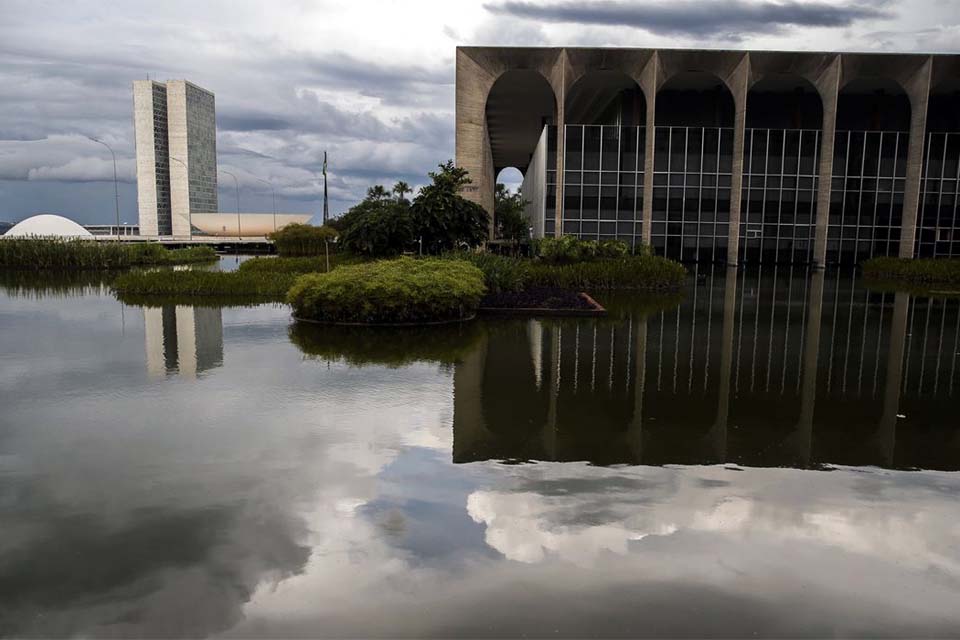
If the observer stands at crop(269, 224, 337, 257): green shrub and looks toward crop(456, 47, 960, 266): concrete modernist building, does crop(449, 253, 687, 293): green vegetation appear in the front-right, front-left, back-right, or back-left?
front-right

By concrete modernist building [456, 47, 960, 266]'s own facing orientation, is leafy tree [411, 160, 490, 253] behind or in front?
in front

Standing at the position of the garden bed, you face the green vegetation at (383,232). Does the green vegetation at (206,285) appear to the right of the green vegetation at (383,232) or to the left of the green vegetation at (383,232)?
left

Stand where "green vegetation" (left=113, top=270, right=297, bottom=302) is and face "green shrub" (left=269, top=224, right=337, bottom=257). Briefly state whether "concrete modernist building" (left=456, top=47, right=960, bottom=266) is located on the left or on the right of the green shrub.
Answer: right

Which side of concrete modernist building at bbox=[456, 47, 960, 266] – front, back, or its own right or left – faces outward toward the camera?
front

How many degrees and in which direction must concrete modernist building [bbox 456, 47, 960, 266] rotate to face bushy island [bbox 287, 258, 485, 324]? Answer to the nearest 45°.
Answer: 0° — it already faces it

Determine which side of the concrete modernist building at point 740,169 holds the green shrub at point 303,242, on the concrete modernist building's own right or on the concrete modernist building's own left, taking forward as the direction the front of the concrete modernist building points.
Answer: on the concrete modernist building's own right

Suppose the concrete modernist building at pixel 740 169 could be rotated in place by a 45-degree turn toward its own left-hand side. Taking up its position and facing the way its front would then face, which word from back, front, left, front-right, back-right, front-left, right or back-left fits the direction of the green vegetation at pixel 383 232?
right

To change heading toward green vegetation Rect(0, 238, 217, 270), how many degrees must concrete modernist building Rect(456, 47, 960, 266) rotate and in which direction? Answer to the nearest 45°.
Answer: approximately 45° to its right

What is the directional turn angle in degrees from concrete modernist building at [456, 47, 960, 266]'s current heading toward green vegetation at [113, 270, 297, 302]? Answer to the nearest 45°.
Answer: approximately 45° to its right
